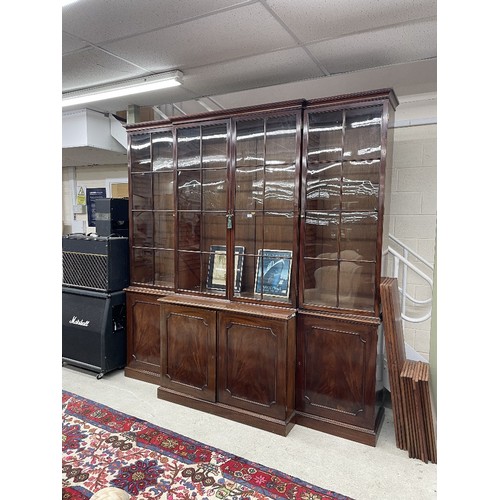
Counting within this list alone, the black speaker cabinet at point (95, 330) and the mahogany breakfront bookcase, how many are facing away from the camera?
0

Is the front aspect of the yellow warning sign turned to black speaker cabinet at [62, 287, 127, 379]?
yes

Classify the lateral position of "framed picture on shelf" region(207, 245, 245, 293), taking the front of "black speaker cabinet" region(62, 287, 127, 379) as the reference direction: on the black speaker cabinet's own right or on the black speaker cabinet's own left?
on the black speaker cabinet's own left

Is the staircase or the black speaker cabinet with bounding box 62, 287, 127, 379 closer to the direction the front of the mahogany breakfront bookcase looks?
the black speaker cabinet

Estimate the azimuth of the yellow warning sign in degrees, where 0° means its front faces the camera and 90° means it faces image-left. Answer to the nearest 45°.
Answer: approximately 0°

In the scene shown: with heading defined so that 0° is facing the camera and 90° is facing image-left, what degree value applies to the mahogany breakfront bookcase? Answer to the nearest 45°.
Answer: approximately 45°

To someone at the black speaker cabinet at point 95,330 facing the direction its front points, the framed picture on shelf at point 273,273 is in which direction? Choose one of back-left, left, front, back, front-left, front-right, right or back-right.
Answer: left

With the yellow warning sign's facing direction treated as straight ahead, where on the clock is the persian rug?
The persian rug is roughly at 12 o'clock from the yellow warning sign.

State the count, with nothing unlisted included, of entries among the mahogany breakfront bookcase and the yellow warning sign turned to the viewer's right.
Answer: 0
